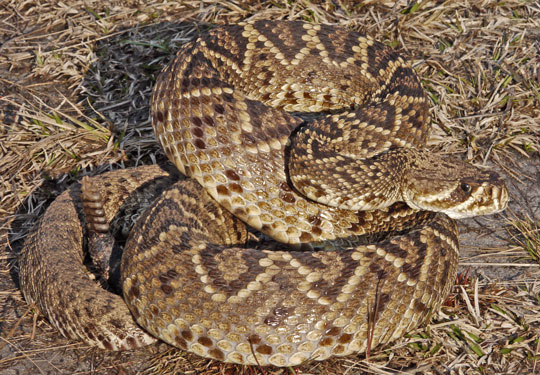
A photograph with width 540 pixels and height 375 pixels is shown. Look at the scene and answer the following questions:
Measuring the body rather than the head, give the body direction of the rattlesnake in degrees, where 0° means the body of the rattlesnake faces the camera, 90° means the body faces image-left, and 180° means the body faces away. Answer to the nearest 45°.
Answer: approximately 270°

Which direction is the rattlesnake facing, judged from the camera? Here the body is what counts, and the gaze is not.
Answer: to the viewer's right
